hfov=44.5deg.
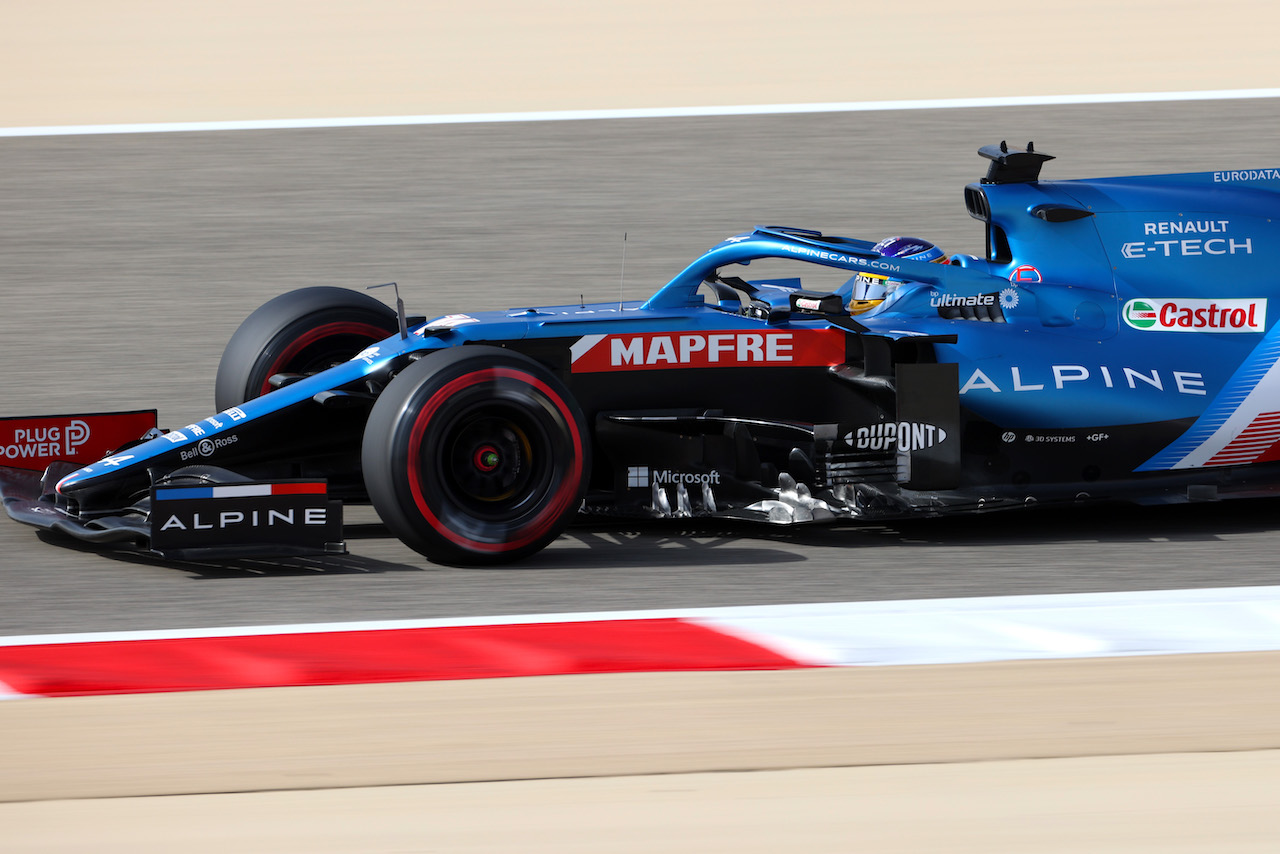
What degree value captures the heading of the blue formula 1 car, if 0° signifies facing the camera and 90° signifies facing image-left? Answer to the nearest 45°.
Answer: approximately 90°
